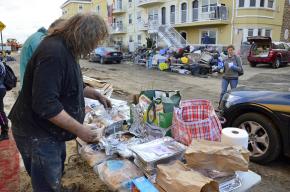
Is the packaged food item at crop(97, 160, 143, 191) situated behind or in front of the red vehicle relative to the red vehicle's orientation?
behind

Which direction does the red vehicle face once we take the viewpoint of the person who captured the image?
facing away from the viewer and to the right of the viewer

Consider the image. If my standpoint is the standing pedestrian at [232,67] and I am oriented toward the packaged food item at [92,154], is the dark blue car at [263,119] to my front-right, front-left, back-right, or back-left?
front-left

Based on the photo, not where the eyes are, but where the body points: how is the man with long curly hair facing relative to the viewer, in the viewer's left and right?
facing to the right of the viewer

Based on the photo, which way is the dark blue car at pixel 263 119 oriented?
to the viewer's left

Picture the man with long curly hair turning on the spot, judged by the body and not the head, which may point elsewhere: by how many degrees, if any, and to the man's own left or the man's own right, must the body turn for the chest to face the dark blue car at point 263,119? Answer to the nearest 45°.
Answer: approximately 45° to the man's own left

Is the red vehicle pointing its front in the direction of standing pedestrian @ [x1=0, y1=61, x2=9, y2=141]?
no

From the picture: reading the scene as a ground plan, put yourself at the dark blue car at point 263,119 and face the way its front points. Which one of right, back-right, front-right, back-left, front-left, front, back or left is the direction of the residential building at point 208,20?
right

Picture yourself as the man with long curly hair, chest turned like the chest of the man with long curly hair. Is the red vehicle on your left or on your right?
on your left

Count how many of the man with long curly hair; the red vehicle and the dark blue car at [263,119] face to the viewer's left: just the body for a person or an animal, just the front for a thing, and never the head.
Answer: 1

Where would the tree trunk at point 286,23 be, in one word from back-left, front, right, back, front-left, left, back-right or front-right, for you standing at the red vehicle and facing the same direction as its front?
front-left

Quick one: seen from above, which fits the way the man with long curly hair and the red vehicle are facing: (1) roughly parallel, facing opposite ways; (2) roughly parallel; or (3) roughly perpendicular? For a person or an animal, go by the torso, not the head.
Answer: roughly parallel

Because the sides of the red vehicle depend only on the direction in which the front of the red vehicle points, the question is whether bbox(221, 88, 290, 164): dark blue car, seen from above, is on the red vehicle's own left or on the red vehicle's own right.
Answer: on the red vehicle's own right

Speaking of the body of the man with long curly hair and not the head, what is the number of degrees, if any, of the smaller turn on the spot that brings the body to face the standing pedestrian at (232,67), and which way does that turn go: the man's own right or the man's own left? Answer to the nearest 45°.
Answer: approximately 45° to the man's own left

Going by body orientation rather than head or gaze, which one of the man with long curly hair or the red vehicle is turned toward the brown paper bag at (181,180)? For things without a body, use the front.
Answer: the man with long curly hair

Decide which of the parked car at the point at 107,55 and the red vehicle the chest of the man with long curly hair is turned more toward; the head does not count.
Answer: the red vehicle

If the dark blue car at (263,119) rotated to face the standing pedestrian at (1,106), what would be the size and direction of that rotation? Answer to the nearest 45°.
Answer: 0° — it already faces them
